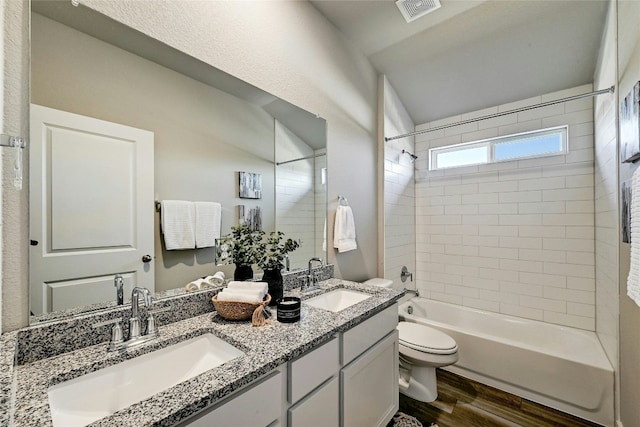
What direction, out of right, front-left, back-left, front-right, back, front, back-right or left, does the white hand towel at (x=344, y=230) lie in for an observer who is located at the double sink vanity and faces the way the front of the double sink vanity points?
left

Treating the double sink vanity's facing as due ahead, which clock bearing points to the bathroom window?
The bathroom window is roughly at 10 o'clock from the double sink vanity.

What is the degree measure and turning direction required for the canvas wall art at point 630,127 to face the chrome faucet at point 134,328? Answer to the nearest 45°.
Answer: approximately 45° to its left

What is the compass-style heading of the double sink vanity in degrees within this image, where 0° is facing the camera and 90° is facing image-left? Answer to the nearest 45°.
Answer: approximately 315°

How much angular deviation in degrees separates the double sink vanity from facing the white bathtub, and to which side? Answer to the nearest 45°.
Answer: approximately 45° to its left

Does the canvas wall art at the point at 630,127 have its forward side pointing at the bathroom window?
no

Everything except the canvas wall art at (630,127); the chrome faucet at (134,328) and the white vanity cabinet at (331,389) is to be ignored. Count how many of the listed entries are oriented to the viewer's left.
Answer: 1

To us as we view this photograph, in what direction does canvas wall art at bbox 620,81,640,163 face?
facing to the left of the viewer

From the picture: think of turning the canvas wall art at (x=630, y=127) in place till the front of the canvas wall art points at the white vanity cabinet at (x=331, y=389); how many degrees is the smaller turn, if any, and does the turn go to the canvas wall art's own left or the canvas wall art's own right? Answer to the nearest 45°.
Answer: approximately 45° to the canvas wall art's own left

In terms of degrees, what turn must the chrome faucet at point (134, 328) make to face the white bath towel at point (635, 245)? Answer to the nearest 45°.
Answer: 0° — it already faces it

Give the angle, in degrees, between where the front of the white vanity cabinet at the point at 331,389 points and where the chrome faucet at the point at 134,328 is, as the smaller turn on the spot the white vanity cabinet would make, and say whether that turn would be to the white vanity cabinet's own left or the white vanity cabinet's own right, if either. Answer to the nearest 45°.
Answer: approximately 135° to the white vanity cabinet's own right

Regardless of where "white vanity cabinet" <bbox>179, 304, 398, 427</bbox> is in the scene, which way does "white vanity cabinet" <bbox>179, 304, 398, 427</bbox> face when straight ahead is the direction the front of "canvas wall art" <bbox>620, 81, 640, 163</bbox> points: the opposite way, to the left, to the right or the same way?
the opposite way

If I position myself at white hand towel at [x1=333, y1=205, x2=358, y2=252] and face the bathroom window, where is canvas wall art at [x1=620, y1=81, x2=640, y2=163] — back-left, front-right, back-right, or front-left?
front-right

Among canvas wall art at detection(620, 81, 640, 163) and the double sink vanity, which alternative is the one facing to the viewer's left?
the canvas wall art
